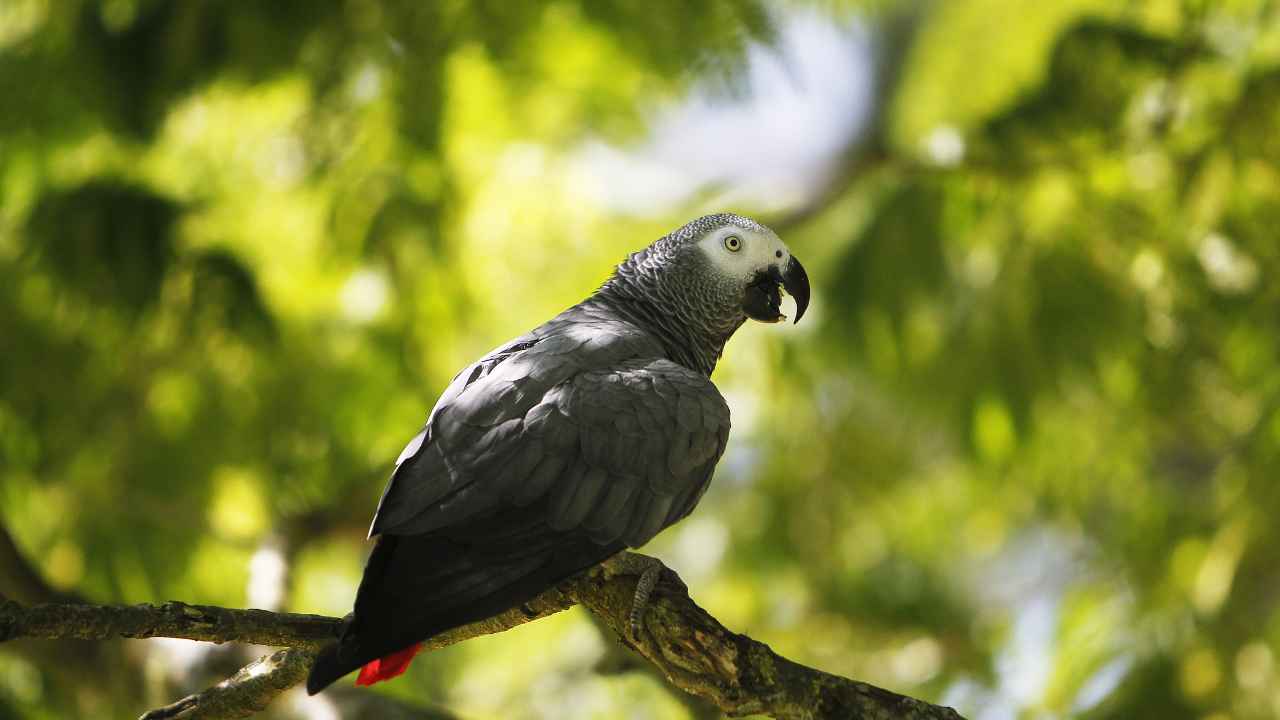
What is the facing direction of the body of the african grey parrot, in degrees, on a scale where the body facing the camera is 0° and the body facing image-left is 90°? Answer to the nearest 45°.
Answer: approximately 270°
